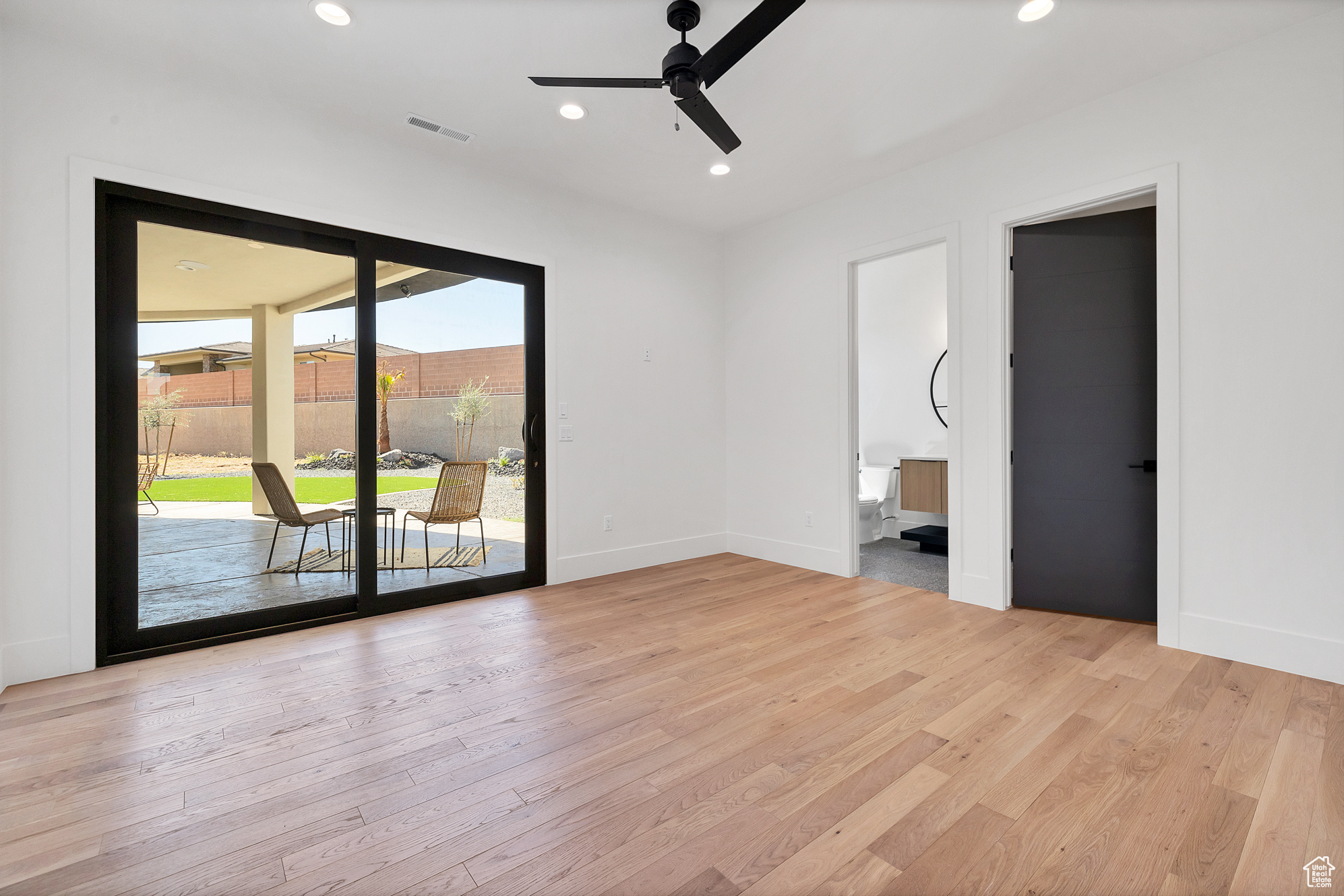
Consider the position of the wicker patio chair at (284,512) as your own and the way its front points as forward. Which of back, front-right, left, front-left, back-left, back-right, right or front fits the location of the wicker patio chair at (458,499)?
front-right

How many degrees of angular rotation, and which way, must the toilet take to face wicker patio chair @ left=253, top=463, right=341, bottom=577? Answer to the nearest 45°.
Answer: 0° — it already faces it

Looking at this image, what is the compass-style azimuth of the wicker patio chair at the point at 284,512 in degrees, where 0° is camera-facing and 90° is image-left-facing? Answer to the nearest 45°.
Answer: approximately 225°

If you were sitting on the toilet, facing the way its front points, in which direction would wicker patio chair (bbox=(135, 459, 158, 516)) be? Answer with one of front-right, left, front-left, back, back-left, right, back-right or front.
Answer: front

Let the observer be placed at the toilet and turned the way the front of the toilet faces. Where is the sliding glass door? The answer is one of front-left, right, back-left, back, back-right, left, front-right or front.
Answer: front

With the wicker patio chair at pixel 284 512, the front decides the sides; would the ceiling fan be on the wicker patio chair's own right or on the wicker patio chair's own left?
on the wicker patio chair's own right

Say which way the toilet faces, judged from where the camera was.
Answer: facing the viewer and to the left of the viewer

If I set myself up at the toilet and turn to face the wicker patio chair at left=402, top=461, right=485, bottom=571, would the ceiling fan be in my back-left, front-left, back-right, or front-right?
front-left

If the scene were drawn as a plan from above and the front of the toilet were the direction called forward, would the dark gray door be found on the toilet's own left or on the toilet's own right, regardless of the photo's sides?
on the toilet's own left

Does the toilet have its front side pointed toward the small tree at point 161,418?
no

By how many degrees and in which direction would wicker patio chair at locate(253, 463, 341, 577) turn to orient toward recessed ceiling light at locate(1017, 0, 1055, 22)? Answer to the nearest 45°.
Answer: approximately 90° to its right

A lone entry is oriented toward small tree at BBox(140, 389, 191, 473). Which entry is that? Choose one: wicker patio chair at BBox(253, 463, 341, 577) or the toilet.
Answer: the toilet
